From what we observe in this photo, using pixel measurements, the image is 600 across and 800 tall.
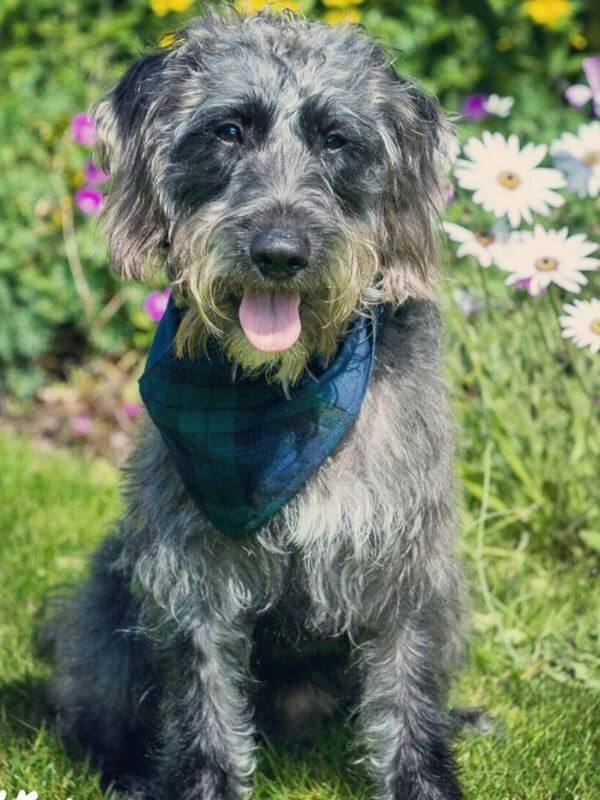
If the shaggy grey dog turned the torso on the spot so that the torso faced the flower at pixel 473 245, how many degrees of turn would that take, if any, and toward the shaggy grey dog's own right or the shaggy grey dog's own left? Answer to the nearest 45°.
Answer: approximately 135° to the shaggy grey dog's own left

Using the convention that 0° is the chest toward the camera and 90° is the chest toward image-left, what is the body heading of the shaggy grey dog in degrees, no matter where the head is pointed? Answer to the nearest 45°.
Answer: approximately 0°

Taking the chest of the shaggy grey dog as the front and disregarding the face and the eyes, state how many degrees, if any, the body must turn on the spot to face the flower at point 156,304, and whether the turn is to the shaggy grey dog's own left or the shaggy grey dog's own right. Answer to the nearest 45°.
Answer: approximately 180°

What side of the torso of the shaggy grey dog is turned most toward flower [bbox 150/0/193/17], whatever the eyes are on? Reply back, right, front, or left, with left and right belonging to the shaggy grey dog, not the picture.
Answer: back

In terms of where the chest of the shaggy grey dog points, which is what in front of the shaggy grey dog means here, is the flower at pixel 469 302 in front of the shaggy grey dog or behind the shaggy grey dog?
behind

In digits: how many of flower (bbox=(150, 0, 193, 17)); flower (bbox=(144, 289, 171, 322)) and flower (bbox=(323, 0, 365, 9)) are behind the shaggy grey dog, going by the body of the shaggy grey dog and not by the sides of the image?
3

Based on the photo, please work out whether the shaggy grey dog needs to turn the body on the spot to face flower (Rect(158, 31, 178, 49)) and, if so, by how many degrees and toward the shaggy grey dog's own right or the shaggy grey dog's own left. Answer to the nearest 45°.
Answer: approximately 180°

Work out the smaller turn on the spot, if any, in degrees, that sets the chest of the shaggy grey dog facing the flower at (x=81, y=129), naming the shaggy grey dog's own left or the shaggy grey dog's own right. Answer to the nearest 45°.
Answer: approximately 180°

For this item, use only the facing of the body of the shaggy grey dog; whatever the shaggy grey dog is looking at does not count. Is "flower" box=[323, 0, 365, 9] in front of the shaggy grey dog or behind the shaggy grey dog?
behind

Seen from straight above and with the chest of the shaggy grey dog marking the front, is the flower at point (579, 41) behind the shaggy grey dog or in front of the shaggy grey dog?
behind

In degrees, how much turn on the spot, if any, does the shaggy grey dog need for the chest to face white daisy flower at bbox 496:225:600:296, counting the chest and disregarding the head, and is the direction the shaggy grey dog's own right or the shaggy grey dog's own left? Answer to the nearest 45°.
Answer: approximately 135° to the shaggy grey dog's own left

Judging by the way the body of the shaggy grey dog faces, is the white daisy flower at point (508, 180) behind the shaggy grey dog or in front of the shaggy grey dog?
behind
